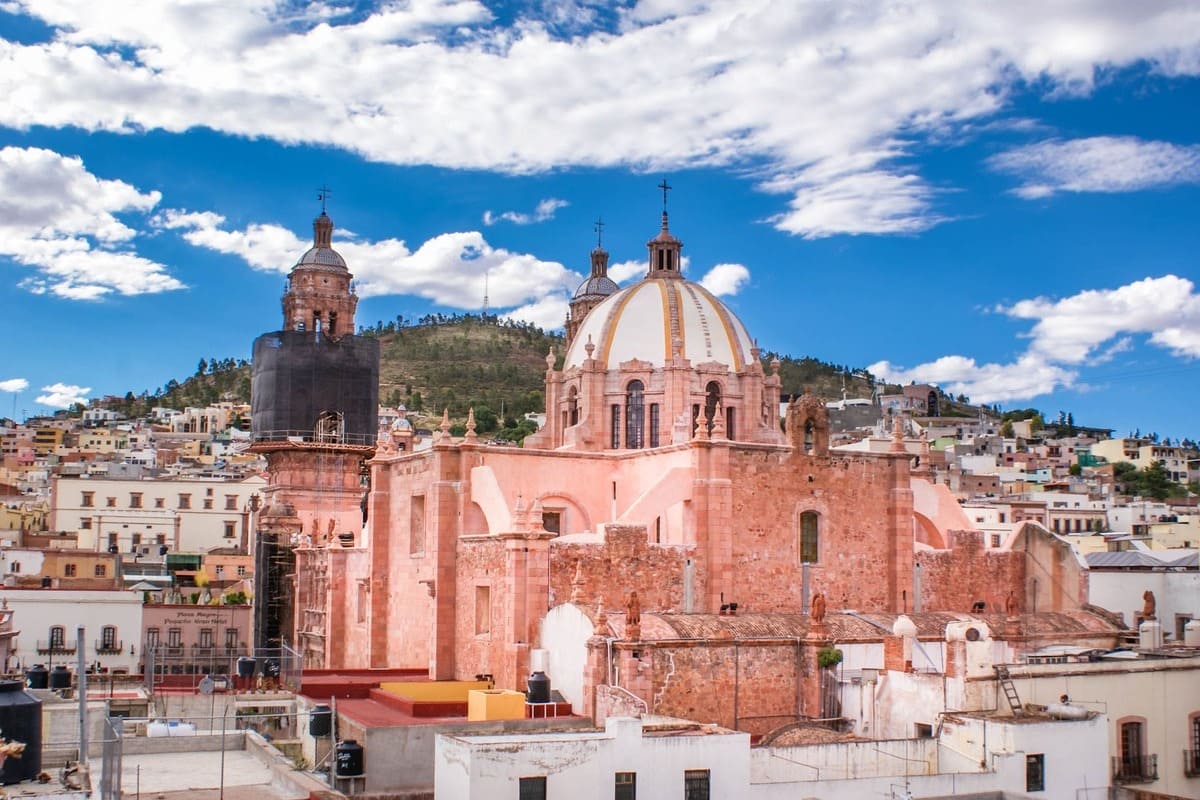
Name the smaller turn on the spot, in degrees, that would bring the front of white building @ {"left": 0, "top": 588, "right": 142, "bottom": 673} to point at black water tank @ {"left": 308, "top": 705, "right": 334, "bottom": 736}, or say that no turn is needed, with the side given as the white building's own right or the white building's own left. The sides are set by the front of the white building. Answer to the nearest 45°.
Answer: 0° — it already faces it

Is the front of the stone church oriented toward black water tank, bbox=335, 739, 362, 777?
no

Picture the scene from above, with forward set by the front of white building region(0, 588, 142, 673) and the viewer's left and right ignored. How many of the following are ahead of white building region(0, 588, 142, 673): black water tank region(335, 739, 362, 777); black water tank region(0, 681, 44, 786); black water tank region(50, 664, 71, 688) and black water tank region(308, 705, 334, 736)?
4

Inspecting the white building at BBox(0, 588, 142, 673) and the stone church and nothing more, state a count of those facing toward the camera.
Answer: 1

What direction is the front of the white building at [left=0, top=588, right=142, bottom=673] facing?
toward the camera

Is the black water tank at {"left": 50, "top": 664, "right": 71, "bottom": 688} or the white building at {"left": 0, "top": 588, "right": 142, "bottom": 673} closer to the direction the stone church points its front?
the white building

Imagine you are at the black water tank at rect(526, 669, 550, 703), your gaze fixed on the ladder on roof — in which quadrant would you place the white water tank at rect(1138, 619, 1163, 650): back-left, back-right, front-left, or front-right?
front-left

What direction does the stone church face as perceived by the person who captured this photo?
facing away from the viewer and to the left of the viewer

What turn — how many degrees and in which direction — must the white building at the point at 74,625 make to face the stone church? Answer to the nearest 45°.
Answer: approximately 45° to its left

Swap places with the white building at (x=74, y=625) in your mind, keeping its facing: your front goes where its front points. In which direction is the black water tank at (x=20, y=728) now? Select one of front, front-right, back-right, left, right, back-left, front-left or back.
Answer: front

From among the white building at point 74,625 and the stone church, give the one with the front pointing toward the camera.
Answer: the white building

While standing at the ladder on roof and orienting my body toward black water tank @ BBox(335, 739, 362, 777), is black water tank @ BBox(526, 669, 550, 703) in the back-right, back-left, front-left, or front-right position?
front-right

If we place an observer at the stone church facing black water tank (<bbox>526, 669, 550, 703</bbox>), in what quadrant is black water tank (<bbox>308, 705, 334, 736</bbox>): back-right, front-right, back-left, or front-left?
front-right

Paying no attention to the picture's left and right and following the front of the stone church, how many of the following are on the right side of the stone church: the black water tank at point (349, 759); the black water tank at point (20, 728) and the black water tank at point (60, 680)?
0

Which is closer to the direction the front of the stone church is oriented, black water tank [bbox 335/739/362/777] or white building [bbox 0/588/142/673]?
the white building

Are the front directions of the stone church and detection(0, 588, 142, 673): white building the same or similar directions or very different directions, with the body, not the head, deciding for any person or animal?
very different directions

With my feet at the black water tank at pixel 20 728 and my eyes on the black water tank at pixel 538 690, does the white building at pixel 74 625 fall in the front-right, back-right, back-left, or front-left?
front-left
